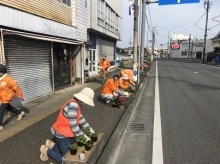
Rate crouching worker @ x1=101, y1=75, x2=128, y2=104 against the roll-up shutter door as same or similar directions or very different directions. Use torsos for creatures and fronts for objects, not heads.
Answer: same or similar directions

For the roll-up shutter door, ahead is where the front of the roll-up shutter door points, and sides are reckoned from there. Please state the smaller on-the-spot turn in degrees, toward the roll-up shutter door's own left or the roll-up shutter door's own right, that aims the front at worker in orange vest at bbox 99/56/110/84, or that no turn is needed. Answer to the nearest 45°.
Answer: approximately 90° to the roll-up shutter door's own left

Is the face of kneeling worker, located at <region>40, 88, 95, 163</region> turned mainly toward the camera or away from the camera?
away from the camera

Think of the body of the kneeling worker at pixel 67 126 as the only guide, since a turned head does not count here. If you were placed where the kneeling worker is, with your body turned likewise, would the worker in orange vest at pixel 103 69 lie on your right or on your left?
on your left

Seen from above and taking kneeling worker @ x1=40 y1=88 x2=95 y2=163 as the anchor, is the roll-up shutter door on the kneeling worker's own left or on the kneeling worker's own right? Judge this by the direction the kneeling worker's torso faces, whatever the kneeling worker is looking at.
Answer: on the kneeling worker's own left

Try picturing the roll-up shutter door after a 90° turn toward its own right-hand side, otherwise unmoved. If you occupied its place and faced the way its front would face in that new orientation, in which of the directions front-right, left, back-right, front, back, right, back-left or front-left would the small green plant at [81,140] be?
front-left

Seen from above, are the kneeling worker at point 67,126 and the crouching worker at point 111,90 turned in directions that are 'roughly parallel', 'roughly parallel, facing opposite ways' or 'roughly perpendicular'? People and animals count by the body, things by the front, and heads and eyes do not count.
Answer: roughly parallel

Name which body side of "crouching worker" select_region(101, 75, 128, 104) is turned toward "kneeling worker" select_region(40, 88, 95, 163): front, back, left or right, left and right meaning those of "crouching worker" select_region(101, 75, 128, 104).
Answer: right

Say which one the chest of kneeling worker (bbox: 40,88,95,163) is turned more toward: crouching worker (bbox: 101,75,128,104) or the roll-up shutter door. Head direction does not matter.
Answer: the crouching worker

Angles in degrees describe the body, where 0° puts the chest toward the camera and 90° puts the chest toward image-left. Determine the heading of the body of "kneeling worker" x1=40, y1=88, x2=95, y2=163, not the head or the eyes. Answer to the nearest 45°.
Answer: approximately 270°

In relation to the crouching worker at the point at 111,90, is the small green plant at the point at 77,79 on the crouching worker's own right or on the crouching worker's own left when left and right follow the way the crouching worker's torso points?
on the crouching worker's own left

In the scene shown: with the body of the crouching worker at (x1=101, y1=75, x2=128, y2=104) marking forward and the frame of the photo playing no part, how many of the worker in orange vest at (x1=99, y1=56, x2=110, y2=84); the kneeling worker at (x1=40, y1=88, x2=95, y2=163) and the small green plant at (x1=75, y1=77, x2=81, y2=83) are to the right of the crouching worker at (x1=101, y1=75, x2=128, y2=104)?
1

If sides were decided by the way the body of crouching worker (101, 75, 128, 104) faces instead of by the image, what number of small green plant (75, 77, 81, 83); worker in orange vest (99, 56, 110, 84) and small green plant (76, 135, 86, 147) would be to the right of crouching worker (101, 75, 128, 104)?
1

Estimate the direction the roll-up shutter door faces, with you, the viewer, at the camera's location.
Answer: facing the viewer and to the right of the viewer

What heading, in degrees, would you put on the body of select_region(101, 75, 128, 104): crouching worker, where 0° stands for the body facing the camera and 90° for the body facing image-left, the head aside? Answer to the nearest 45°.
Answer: approximately 270°
